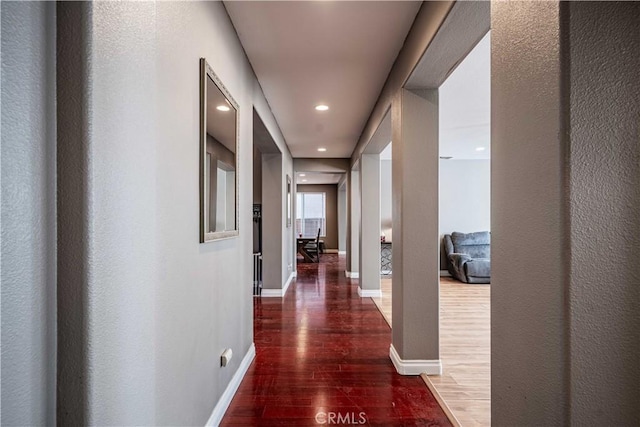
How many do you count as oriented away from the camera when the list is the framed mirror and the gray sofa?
0

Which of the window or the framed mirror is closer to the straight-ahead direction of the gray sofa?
the framed mirror

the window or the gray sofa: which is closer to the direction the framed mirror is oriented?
the gray sofa

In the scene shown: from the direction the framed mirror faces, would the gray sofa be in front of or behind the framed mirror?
in front

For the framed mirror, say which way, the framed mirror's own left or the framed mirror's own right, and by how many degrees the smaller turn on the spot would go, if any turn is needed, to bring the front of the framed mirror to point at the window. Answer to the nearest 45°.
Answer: approximately 90° to the framed mirror's own left

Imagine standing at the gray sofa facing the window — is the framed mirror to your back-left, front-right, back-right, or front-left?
back-left

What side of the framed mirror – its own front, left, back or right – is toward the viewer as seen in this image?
right
